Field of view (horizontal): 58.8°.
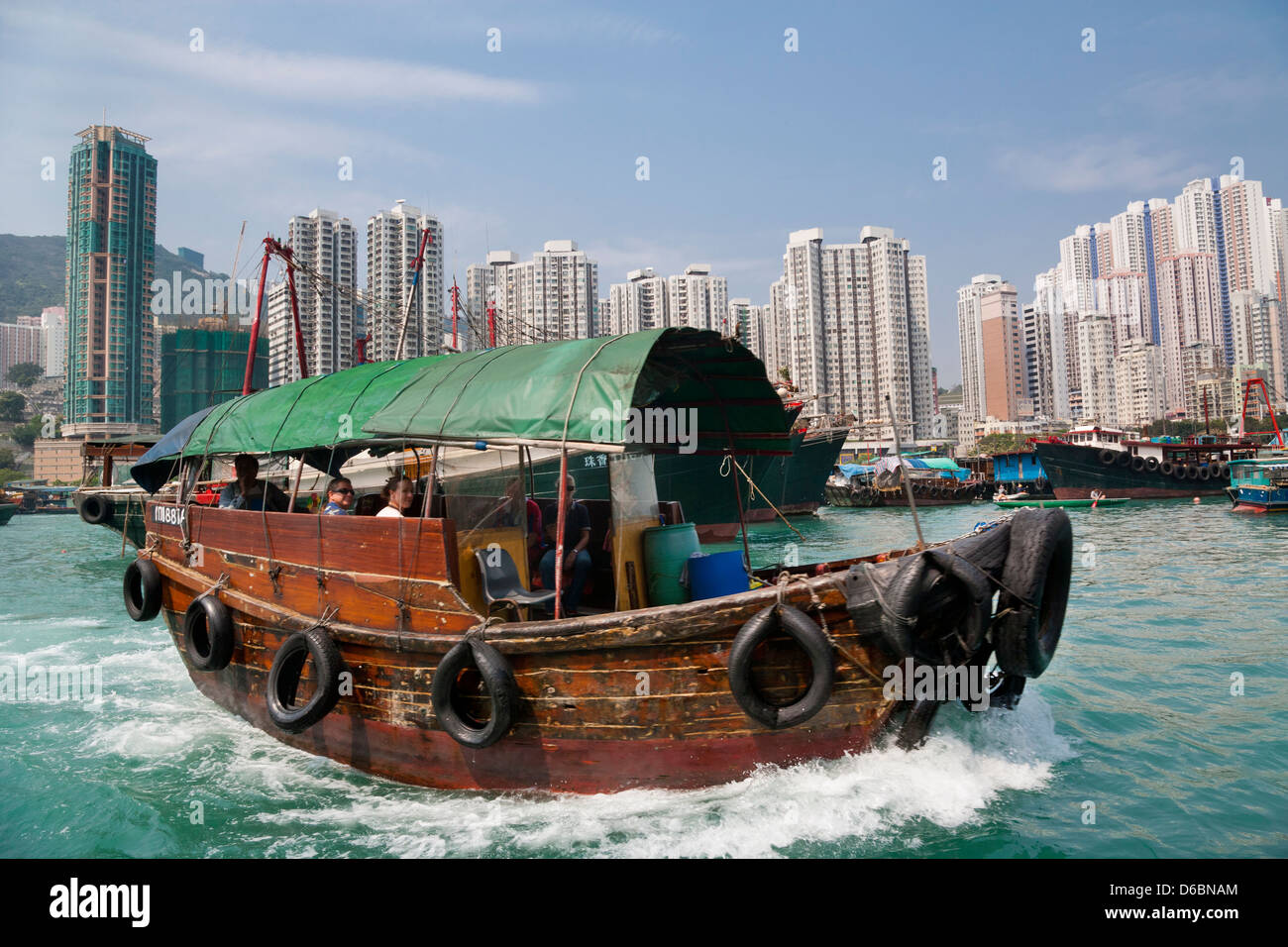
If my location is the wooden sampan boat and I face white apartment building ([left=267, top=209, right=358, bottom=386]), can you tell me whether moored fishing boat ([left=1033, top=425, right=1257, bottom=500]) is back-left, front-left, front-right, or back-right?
front-right

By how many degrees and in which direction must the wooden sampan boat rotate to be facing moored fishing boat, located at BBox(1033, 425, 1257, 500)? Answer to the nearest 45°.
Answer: approximately 90° to its left

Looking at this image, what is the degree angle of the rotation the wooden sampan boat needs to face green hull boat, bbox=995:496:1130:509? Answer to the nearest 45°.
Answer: approximately 90° to its left

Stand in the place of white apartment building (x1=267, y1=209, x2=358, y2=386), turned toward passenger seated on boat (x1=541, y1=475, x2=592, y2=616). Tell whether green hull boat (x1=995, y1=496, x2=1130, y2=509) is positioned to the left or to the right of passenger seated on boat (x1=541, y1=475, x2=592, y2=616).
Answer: left

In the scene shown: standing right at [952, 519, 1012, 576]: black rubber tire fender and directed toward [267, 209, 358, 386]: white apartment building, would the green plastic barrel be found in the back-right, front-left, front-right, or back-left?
front-left

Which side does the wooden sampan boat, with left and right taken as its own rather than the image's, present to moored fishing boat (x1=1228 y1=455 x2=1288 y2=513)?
left

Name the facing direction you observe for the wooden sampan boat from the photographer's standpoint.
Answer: facing the viewer and to the right of the viewer

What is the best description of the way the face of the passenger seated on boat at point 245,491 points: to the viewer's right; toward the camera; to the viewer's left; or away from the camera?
toward the camera
